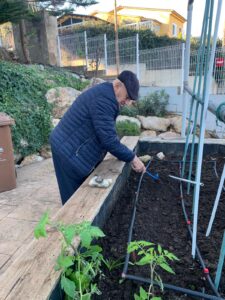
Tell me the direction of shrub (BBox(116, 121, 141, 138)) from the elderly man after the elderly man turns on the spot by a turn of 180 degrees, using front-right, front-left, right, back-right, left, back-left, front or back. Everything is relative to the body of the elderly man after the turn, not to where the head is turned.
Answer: right

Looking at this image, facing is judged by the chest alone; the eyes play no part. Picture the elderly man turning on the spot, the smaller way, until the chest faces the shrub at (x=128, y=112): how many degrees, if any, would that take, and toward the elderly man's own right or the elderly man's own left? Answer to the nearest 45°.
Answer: approximately 90° to the elderly man's own left

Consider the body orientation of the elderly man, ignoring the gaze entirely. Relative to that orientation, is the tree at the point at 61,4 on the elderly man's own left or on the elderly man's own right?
on the elderly man's own left

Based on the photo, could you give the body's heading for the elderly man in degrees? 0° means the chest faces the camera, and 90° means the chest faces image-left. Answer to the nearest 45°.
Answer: approximately 270°

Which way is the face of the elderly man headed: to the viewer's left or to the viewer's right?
to the viewer's right

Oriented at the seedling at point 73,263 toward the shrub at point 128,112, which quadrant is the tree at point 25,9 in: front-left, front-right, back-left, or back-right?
front-left

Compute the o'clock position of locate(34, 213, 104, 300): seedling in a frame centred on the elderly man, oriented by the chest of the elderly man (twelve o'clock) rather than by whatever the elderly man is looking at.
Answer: The seedling is roughly at 3 o'clock from the elderly man.

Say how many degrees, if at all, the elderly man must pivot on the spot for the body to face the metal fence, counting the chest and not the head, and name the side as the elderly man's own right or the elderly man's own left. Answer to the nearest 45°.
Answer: approximately 90° to the elderly man's own left

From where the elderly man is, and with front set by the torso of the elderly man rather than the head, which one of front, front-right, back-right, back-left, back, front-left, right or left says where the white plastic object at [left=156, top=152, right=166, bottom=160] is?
front-left

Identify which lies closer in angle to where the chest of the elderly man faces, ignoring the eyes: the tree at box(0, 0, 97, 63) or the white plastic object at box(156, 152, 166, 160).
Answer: the white plastic object

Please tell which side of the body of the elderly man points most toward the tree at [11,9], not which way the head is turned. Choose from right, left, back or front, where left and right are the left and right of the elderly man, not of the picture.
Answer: left

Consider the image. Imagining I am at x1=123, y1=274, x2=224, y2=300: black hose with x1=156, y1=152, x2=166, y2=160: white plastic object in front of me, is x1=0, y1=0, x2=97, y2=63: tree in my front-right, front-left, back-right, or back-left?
front-left

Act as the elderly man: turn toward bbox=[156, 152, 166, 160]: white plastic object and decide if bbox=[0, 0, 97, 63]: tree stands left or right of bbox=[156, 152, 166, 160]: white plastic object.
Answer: left

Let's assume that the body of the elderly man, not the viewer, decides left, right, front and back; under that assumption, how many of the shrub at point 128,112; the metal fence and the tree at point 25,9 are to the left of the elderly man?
3
